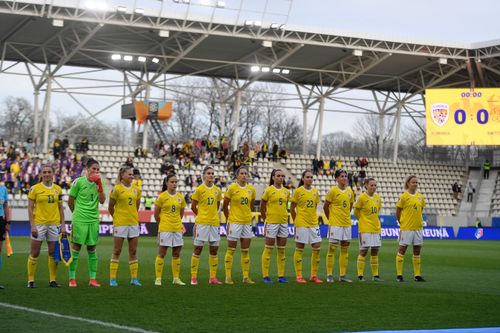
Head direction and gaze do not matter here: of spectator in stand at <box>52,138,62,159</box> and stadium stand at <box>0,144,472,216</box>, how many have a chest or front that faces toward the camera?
2

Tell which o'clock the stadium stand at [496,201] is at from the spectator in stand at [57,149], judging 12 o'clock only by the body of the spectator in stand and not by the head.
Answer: The stadium stand is roughly at 9 o'clock from the spectator in stand.

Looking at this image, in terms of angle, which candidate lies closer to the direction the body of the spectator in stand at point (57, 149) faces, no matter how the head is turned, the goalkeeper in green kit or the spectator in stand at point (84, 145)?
the goalkeeper in green kit

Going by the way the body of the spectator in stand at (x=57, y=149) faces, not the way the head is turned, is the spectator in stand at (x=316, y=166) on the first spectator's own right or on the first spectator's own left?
on the first spectator's own left

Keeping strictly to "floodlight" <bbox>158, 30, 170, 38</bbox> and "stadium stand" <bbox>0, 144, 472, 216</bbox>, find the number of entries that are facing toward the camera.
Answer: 2

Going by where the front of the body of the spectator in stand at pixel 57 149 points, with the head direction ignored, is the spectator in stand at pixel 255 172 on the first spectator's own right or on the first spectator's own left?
on the first spectator's own left

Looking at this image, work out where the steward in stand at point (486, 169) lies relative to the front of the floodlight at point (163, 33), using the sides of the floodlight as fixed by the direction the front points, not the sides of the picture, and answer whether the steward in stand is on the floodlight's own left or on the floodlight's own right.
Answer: on the floodlight's own left

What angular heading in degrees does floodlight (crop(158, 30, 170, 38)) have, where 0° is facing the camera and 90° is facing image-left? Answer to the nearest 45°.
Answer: approximately 0°
